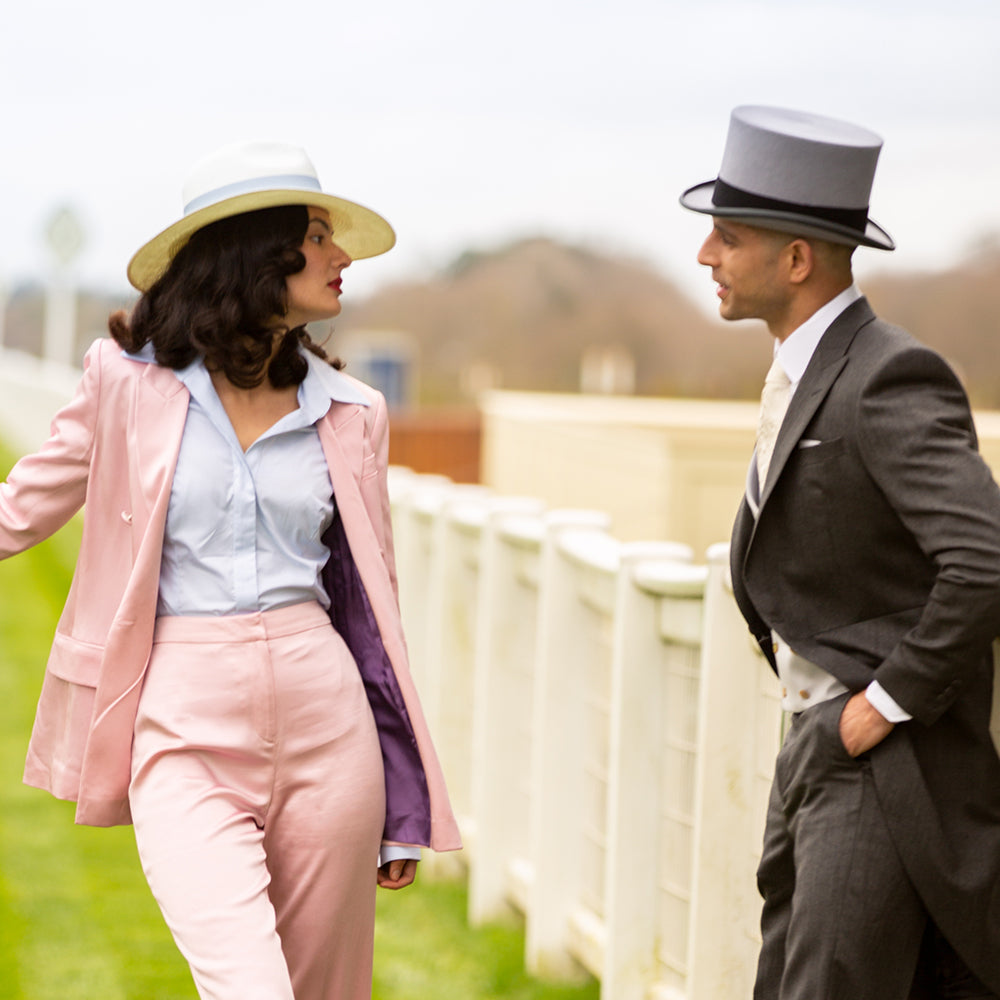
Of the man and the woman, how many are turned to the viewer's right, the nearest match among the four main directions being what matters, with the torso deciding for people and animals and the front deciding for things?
0

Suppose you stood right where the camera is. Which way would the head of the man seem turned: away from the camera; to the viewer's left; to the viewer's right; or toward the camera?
to the viewer's left

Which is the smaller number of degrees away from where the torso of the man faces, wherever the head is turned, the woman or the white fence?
the woman

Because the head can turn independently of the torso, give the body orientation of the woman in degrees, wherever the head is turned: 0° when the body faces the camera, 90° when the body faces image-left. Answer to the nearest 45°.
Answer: approximately 0°

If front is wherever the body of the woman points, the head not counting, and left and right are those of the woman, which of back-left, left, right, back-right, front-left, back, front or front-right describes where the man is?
front-left

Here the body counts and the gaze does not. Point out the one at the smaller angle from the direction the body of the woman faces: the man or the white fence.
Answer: the man

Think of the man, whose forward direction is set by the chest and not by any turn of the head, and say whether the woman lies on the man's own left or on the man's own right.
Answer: on the man's own right

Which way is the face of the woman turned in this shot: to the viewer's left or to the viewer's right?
to the viewer's right
